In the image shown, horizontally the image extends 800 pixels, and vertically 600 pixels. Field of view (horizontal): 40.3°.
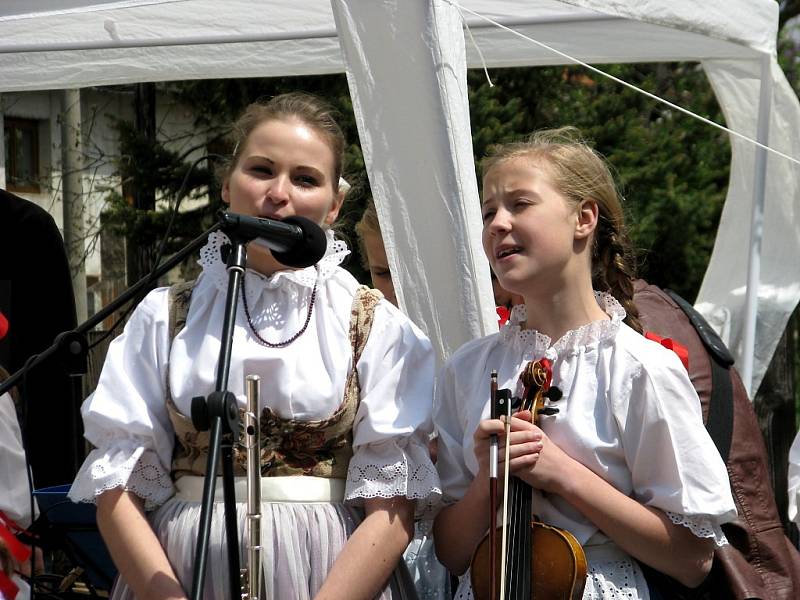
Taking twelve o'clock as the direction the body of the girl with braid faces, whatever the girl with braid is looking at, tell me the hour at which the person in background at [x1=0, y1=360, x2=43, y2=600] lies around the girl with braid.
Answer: The person in background is roughly at 2 o'clock from the girl with braid.

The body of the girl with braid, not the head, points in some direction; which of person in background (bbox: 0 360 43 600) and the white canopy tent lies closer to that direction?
the person in background

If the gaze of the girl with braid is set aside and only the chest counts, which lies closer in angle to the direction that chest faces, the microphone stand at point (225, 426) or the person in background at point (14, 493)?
the microphone stand

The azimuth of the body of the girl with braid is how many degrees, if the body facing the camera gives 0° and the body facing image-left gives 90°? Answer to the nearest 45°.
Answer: approximately 45°

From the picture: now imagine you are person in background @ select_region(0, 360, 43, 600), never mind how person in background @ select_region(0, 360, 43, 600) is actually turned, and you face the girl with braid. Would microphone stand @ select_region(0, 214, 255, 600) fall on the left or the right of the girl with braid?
right
